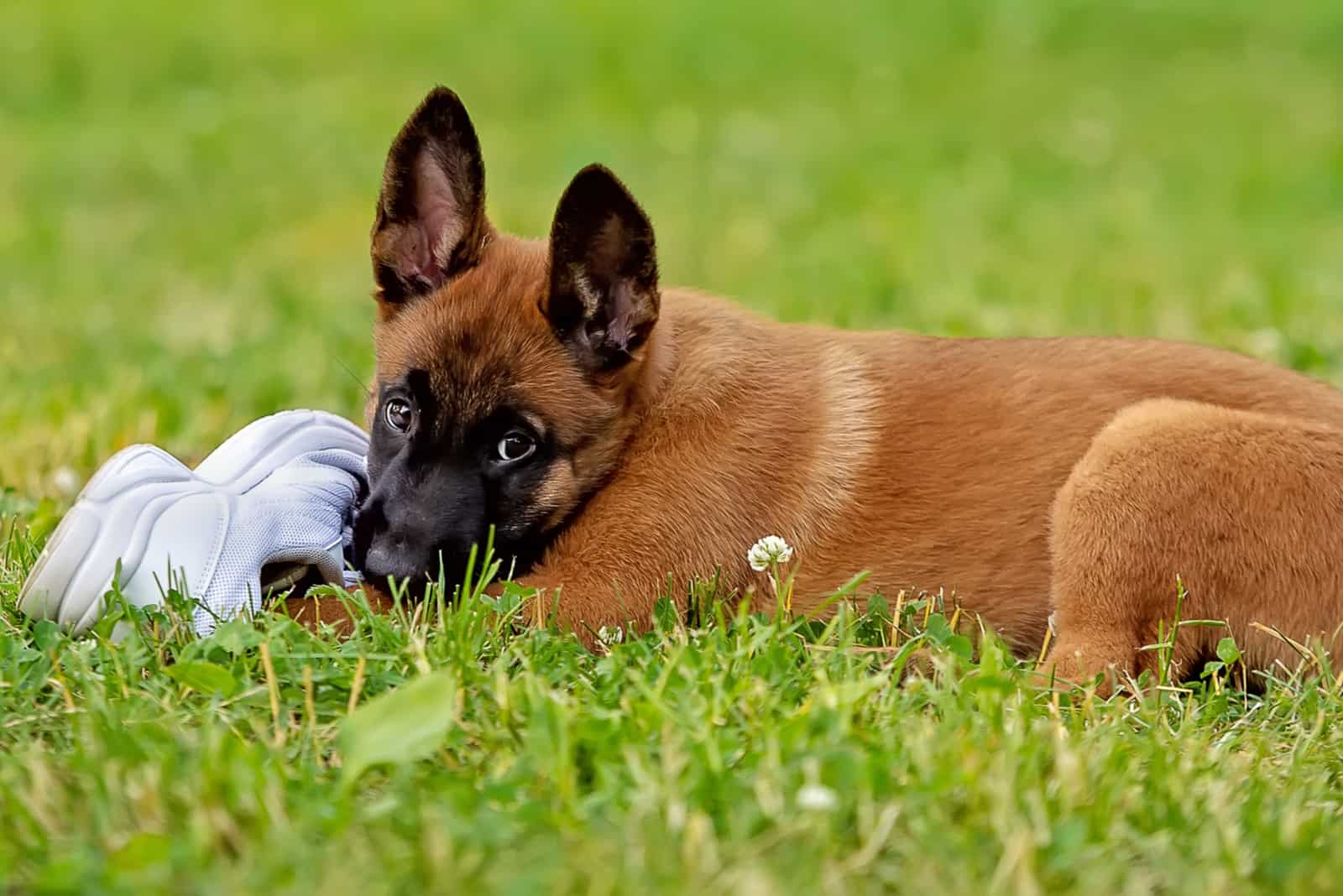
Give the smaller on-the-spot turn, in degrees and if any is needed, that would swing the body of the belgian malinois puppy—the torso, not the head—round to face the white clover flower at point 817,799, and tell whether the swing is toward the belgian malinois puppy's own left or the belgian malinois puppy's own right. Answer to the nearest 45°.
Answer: approximately 90° to the belgian malinois puppy's own left

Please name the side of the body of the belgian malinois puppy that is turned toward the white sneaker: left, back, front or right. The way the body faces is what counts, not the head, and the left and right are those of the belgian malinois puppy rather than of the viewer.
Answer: front

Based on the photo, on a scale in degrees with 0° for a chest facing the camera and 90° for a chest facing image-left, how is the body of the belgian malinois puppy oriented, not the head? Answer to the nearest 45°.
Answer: approximately 90°

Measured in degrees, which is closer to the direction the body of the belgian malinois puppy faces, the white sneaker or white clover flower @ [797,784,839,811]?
the white sneaker
